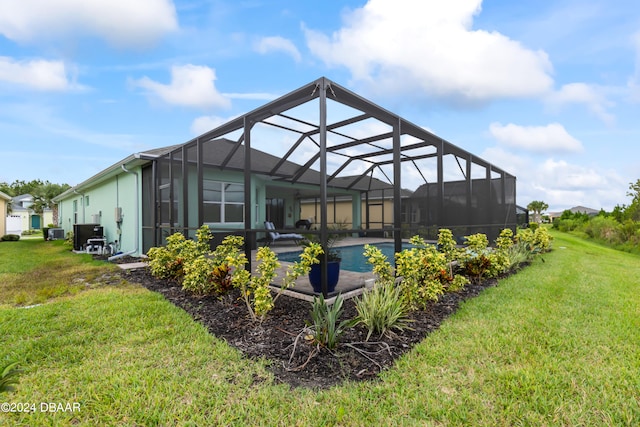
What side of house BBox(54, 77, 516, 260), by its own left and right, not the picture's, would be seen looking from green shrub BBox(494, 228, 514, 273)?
back

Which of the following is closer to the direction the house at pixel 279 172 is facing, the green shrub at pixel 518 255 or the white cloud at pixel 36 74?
the white cloud

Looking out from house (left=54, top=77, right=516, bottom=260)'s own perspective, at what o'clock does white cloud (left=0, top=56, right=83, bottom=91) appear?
The white cloud is roughly at 11 o'clock from the house.

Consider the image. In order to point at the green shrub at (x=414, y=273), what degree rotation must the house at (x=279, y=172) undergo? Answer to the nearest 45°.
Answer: approximately 135° to its left

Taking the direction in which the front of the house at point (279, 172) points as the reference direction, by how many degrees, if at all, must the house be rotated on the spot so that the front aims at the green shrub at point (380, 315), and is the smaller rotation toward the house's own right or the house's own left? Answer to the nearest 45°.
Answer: approximately 135° to the house's own left

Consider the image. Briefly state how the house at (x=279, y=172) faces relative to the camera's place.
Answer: facing away from the viewer and to the left of the viewer
